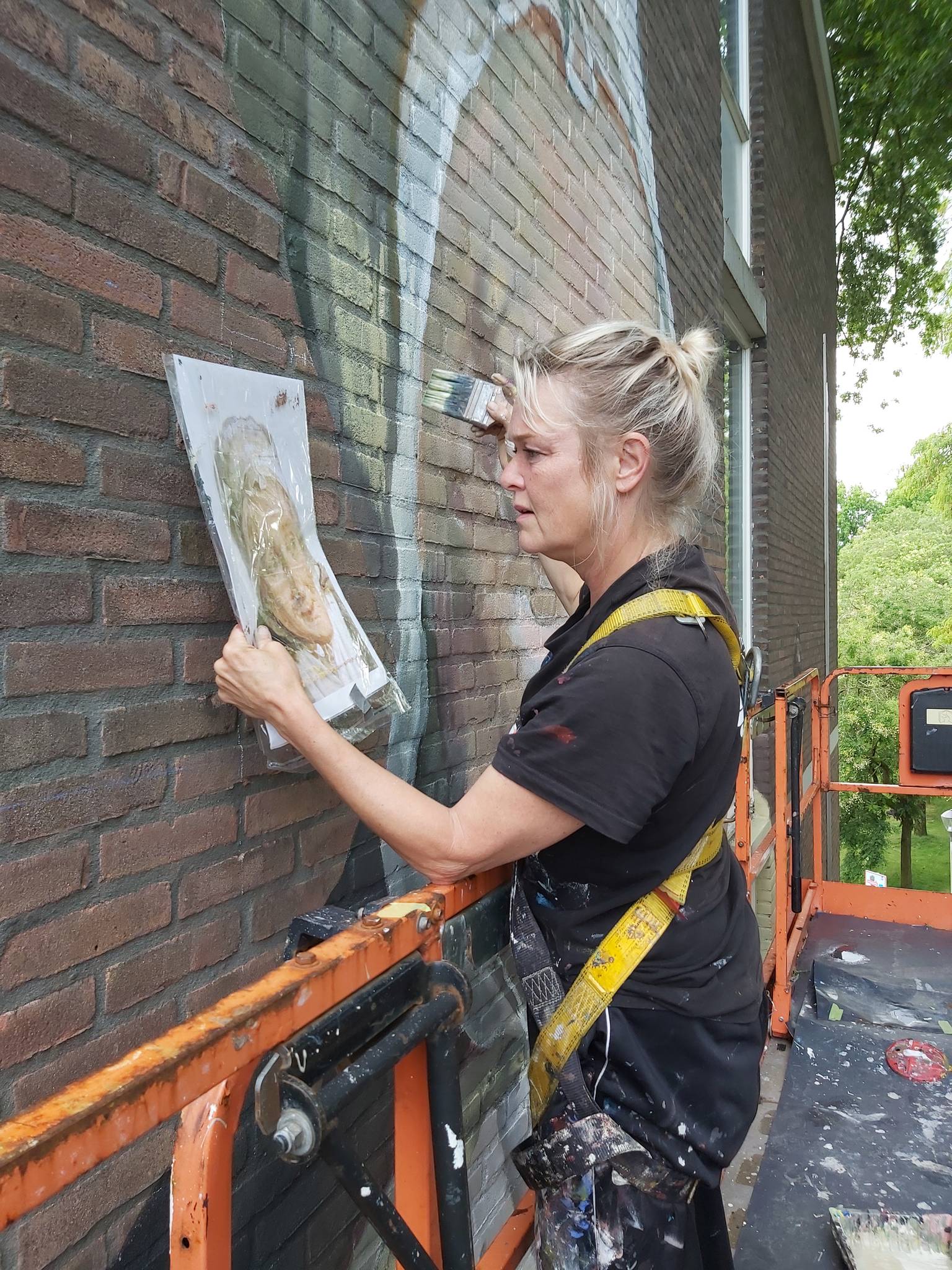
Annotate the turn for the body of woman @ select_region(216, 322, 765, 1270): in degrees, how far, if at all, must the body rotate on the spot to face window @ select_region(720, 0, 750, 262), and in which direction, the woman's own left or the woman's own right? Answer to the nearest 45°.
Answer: approximately 90° to the woman's own right

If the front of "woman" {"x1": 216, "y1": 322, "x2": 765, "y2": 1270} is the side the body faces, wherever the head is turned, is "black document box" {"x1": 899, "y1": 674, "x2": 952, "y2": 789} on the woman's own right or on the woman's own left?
on the woman's own right

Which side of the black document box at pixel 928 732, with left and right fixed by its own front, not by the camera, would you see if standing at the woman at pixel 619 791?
front

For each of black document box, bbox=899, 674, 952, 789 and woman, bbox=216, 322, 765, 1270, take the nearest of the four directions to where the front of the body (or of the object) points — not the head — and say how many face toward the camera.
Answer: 1

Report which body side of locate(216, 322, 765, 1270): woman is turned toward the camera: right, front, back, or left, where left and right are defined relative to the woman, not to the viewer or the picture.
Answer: left
